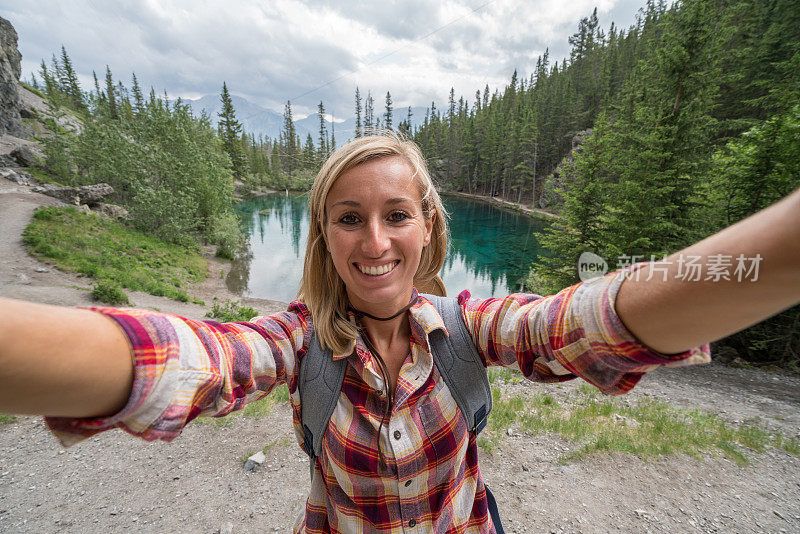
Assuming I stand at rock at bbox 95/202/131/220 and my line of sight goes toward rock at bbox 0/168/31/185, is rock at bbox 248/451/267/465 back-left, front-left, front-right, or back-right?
back-left

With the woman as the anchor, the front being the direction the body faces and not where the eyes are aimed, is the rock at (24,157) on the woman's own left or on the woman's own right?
on the woman's own right

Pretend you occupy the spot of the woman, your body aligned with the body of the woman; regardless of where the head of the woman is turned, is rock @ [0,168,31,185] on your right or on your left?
on your right

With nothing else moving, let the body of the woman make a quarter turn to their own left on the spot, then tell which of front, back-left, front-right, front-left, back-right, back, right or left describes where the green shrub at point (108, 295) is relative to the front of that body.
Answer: back-left

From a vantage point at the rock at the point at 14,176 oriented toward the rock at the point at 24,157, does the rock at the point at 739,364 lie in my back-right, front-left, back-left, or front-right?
back-right

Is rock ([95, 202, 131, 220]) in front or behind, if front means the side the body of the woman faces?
behind

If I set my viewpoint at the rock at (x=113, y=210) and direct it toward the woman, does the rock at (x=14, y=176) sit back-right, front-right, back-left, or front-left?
back-right

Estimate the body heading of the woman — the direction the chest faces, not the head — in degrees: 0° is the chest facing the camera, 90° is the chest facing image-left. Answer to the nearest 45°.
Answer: approximately 0°

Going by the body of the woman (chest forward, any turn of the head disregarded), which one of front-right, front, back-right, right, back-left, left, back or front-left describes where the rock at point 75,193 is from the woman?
back-right

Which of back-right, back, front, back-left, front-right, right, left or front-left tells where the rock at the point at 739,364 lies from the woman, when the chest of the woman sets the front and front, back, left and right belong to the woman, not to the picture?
back-left

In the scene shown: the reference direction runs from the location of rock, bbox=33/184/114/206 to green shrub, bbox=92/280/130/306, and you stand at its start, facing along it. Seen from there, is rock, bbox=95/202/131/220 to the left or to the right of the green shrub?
left
